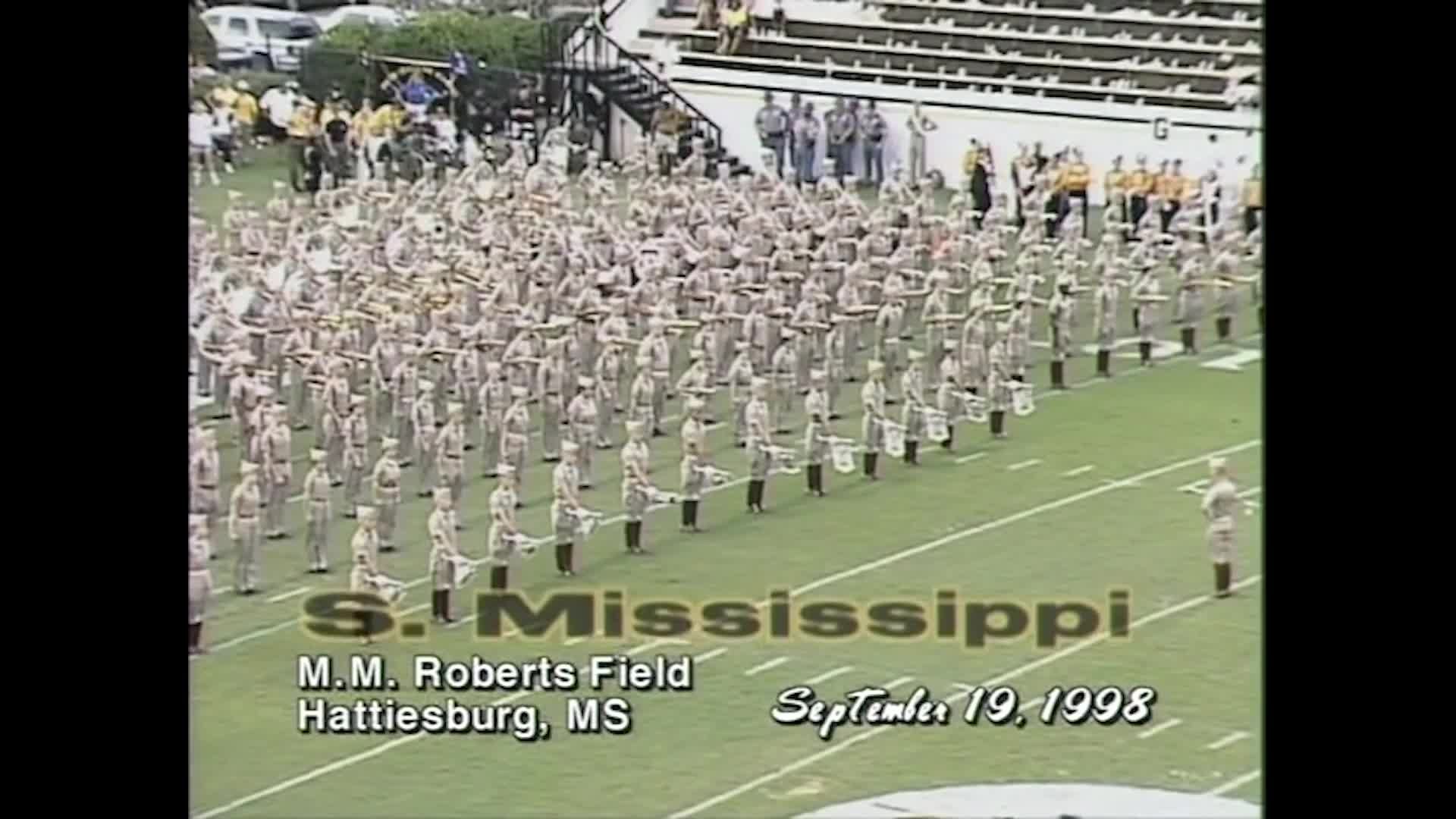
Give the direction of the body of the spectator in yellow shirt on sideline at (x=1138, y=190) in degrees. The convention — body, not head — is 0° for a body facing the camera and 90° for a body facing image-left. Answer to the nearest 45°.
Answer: approximately 45°

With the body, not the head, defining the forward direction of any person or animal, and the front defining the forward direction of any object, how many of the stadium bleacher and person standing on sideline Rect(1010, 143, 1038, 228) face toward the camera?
2

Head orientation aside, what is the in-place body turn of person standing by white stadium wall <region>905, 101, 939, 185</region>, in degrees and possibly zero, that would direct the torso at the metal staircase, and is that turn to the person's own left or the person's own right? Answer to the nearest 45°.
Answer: approximately 90° to the person's own right
